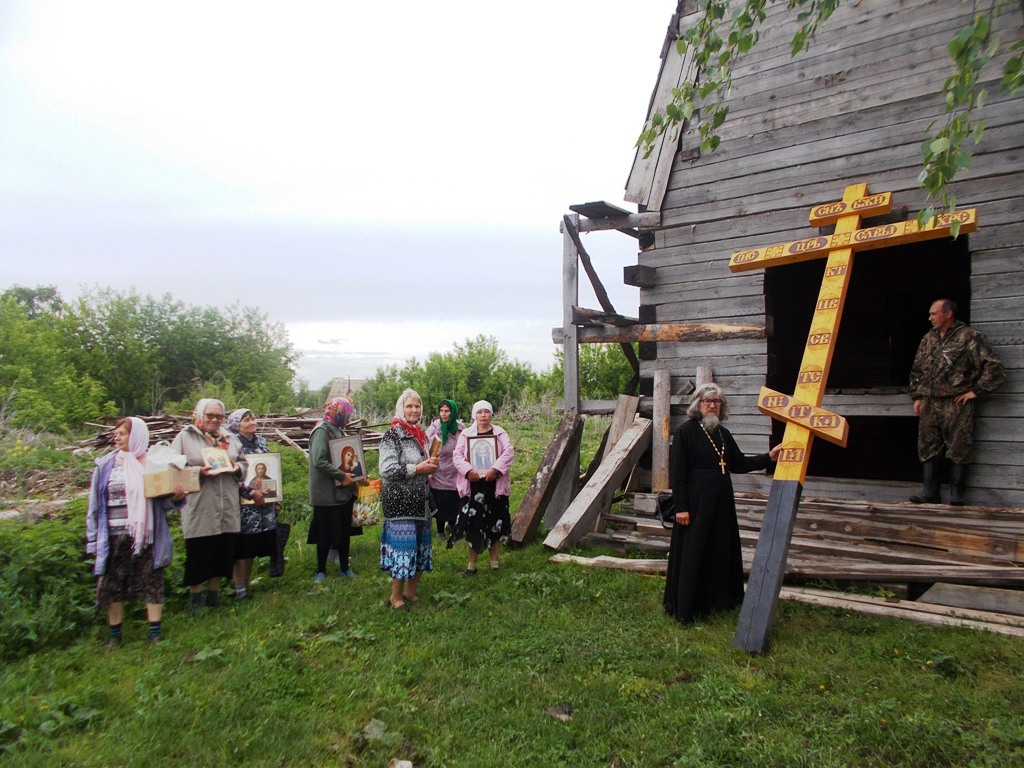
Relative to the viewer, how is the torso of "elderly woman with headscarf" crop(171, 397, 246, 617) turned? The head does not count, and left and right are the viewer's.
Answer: facing the viewer and to the right of the viewer

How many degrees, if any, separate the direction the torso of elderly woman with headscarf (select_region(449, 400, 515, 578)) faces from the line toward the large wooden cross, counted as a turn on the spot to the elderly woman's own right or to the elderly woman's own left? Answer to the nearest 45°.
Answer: approximately 45° to the elderly woman's own left

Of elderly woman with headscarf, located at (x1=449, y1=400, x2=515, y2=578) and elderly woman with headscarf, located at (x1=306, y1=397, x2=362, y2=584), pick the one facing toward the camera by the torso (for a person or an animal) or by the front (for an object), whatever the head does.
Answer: elderly woman with headscarf, located at (x1=449, y1=400, x2=515, y2=578)

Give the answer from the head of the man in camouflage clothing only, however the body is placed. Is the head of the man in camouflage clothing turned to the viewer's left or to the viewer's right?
to the viewer's left

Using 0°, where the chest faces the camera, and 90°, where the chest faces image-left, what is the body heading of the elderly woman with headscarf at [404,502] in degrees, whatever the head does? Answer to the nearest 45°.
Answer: approximately 315°

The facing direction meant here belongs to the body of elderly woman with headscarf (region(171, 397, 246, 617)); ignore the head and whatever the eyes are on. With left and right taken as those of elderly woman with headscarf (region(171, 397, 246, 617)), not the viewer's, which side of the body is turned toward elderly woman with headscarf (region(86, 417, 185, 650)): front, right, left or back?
right

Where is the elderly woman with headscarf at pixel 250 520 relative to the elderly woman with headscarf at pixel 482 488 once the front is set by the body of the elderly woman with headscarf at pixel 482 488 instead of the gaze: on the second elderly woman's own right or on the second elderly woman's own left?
on the second elderly woman's own right

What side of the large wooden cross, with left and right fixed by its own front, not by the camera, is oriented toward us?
front

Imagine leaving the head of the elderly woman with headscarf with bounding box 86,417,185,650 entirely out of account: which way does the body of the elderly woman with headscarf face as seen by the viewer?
toward the camera

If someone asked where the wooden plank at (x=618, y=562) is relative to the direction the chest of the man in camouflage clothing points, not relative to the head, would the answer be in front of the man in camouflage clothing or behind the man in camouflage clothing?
in front

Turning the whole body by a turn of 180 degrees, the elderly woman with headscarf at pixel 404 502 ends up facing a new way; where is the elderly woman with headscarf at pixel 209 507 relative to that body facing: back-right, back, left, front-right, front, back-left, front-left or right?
front-left

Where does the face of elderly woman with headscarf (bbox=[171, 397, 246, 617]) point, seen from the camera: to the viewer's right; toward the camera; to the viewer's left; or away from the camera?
toward the camera

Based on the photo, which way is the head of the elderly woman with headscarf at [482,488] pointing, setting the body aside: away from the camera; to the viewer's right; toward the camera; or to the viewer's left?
toward the camera

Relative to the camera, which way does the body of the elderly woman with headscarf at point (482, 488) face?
toward the camera
